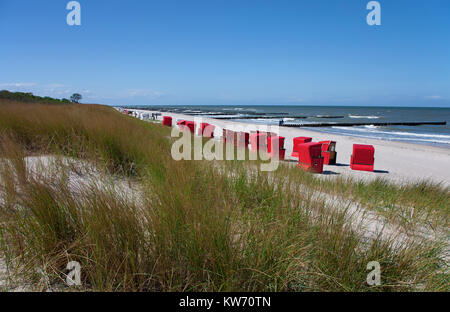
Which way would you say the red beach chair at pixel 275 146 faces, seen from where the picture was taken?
facing away from the viewer and to the right of the viewer

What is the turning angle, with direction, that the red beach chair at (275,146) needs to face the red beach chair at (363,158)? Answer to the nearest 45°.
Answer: approximately 45° to its right

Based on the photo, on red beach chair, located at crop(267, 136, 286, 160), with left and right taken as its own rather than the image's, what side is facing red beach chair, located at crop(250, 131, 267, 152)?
left

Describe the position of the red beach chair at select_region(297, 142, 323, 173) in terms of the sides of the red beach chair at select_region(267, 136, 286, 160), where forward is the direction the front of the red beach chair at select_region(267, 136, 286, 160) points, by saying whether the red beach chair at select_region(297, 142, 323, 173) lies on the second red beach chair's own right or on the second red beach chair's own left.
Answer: on the second red beach chair's own right
